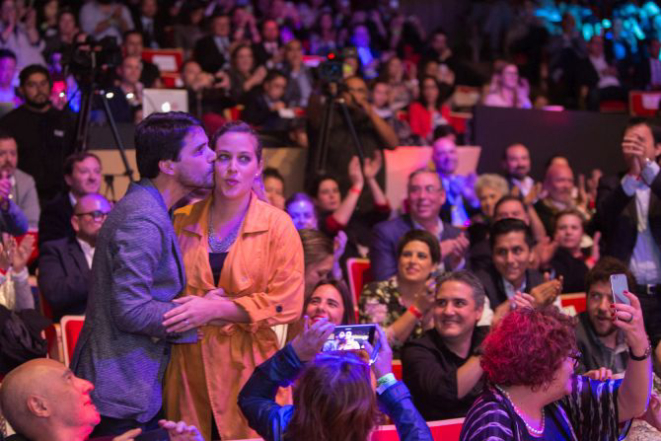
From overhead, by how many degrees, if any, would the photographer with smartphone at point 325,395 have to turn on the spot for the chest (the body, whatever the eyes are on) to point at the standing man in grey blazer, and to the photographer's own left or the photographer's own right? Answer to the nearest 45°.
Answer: approximately 45° to the photographer's own left

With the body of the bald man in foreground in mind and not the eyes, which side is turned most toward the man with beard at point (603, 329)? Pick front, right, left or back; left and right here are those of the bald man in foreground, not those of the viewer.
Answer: front

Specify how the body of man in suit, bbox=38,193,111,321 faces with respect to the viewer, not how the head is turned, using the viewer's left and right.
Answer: facing the viewer and to the right of the viewer

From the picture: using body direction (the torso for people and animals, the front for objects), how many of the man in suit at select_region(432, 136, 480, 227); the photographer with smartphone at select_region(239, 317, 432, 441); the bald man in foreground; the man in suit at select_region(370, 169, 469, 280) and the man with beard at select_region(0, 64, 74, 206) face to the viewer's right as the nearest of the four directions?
1

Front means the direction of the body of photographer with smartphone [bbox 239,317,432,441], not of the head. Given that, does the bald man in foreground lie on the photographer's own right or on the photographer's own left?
on the photographer's own left

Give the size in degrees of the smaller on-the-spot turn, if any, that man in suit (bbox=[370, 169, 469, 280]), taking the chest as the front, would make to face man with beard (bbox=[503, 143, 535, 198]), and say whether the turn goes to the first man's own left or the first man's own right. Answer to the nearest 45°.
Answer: approximately 135° to the first man's own left

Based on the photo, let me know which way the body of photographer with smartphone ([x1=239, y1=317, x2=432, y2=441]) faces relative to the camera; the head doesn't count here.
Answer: away from the camera

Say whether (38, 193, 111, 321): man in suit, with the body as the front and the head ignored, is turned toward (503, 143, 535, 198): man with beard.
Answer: no

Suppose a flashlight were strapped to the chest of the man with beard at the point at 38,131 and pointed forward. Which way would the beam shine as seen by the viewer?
toward the camera

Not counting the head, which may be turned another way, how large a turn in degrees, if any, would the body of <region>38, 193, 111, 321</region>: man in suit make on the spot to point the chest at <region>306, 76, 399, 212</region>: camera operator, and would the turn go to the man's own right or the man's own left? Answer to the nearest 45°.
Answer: approximately 90° to the man's own left

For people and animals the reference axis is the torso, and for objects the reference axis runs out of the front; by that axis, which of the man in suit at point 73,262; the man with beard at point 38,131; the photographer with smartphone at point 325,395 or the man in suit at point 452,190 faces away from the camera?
the photographer with smartphone

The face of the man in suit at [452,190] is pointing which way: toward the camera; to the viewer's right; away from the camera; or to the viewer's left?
toward the camera

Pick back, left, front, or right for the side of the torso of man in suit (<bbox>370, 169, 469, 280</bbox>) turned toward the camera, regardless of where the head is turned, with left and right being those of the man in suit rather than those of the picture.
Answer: front

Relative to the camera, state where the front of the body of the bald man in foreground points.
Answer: to the viewer's right

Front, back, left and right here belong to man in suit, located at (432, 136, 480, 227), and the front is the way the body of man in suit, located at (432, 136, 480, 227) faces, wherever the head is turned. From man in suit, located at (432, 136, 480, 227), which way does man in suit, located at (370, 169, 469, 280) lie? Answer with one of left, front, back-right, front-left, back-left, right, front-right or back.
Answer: front
